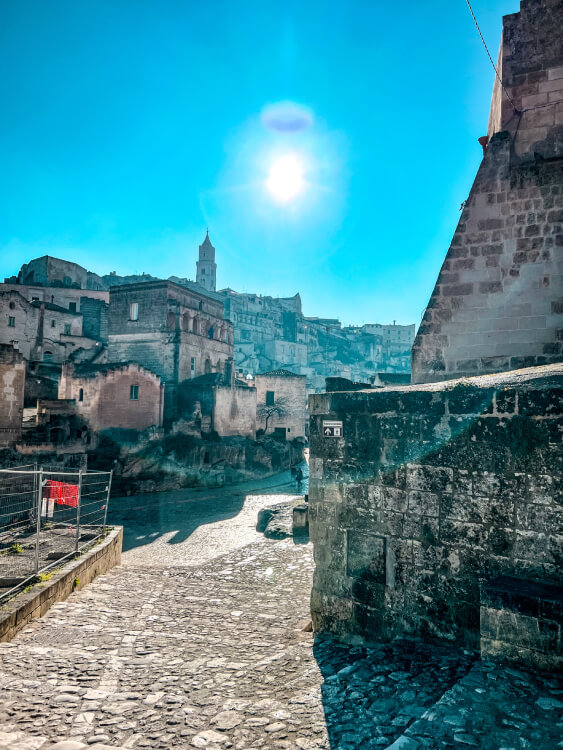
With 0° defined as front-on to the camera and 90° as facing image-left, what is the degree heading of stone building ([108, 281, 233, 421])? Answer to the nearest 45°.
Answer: approximately 315°

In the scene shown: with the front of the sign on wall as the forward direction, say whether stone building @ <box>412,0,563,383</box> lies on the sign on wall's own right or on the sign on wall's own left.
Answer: on the sign on wall's own left

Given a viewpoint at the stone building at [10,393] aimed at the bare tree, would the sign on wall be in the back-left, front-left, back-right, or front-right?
back-right

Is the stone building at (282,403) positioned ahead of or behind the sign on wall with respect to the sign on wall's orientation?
behind

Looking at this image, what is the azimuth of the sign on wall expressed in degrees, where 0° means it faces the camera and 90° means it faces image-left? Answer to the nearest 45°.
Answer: approximately 0°

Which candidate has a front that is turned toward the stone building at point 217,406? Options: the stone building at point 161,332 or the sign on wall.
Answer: the stone building at point 161,332

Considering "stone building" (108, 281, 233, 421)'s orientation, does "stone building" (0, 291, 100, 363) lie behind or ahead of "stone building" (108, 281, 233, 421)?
behind

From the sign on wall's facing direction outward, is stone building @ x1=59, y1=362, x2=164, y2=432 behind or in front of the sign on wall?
behind

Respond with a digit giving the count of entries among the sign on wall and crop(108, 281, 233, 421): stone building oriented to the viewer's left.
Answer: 0

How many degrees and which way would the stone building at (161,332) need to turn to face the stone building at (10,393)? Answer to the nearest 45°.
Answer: approximately 45° to its right

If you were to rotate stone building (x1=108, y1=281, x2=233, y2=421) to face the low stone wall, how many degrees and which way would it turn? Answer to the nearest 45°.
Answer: approximately 45° to its right

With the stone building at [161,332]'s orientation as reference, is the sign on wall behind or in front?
in front

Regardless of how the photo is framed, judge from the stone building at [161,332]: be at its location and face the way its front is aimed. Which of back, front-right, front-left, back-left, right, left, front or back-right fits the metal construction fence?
front-right

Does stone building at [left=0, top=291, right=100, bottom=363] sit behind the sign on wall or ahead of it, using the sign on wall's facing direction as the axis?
behind
